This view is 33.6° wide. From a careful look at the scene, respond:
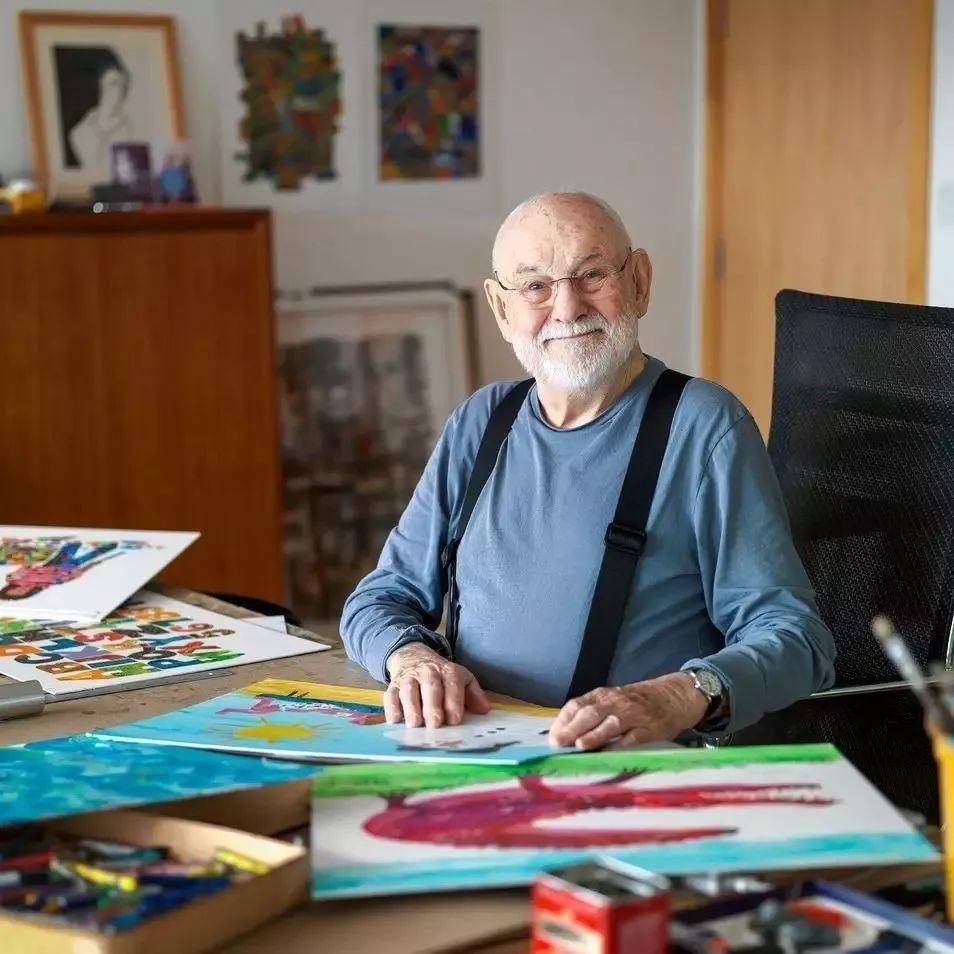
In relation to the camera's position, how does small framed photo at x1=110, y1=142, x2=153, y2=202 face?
facing the viewer

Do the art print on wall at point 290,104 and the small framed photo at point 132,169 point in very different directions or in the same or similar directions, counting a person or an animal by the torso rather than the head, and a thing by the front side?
same or similar directions

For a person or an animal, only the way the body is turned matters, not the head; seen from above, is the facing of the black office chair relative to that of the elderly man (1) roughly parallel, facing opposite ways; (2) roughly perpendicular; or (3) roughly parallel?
roughly parallel

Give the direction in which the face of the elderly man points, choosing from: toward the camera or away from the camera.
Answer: toward the camera

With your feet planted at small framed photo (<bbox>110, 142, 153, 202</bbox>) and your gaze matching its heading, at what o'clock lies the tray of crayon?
The tray of crayon is roughly at 12 o'clock from the small framed photo.

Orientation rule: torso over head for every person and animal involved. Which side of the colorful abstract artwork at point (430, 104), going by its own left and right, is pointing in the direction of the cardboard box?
front

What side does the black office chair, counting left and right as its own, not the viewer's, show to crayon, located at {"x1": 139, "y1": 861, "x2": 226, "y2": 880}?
front

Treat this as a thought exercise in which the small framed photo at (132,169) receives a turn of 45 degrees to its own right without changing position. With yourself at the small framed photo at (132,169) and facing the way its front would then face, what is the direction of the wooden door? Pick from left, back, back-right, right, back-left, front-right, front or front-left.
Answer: back-left

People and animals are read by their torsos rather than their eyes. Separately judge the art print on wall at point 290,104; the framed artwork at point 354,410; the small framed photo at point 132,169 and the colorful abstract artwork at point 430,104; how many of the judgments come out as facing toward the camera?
4

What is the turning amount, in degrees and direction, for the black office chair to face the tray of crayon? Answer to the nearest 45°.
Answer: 0° — it already faces it

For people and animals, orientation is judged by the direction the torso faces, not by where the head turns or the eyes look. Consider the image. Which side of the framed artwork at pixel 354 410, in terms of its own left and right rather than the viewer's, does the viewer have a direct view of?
front

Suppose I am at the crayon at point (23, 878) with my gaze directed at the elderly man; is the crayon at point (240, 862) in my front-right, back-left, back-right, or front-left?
front-right

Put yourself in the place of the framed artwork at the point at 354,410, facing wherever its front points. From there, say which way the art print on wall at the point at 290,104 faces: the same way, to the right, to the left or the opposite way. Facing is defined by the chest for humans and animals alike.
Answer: the same way

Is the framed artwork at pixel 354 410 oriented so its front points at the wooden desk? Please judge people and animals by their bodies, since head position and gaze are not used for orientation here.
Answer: yes

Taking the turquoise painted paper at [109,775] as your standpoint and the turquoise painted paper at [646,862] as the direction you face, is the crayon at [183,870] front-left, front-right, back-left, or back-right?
front-right

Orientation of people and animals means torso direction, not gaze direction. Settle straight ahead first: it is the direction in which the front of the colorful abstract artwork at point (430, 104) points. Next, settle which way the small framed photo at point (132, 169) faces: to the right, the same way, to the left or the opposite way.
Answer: the same way

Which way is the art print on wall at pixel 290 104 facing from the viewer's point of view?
toward the camera

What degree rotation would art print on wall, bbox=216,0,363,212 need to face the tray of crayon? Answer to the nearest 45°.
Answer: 0° — it already faces it

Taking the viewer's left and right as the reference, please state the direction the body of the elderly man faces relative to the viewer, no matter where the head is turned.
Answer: facing the viewer and to the left of the viewer

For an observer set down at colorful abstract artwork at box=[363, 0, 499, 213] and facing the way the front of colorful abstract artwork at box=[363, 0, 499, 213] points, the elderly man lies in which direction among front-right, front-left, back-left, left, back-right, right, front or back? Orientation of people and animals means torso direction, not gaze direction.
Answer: front
